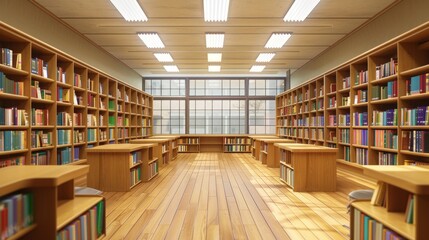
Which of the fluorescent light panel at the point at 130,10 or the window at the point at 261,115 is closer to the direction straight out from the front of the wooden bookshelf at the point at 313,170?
the fluorescent light panel

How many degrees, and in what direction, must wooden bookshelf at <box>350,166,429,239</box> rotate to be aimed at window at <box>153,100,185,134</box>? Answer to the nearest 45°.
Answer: approximately 90° to its right

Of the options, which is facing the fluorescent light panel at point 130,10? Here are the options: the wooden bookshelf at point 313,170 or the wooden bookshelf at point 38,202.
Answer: the wooden bookshelf at point 313,170

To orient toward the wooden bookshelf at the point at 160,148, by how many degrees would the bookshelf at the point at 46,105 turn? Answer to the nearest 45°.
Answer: approximately 90° to its left

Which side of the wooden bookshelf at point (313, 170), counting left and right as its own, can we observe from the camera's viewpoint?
left

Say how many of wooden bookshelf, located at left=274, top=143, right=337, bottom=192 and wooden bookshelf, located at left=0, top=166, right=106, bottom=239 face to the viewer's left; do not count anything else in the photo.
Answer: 1

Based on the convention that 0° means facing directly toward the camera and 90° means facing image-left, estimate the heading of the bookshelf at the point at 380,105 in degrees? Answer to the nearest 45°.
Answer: approximately 45°

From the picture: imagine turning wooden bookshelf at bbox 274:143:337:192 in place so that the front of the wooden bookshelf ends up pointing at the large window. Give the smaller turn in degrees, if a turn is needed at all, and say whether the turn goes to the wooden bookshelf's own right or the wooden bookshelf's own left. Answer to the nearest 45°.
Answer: approximately 45° to the wooden bookshelf's own right

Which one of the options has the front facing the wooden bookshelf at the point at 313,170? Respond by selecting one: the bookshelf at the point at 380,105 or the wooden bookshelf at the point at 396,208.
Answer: the bookshelf

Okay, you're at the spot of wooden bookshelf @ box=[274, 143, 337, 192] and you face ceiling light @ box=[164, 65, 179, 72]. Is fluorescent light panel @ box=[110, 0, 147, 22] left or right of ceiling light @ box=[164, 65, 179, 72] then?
left

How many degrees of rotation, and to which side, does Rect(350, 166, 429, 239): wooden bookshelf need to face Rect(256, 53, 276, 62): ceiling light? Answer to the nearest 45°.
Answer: approximately 90° to its right

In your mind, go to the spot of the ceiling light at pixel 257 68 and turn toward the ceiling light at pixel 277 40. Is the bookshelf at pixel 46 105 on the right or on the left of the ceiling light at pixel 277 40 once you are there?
right
